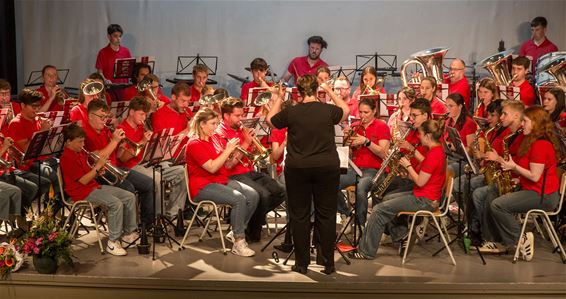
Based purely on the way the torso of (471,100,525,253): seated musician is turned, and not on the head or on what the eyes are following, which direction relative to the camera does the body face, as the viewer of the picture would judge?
to the viewer's left

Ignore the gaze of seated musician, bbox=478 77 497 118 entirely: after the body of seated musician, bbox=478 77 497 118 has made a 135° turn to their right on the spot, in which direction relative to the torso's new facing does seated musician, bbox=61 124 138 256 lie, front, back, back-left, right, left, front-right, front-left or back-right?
back-left

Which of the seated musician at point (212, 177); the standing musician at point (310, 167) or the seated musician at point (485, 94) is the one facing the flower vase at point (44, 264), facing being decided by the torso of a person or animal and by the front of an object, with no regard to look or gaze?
the seated musician at point (485, 94)

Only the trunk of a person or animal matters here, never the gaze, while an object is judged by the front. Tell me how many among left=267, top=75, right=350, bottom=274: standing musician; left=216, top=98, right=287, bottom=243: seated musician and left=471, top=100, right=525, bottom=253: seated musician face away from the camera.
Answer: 1

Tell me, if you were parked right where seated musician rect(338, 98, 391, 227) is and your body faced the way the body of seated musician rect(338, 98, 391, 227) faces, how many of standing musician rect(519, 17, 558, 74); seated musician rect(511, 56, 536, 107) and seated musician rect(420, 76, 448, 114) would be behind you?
3

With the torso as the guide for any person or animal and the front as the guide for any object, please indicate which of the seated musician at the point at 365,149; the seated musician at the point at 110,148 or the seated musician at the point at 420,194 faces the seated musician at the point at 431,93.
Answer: the seated musician at the point at 110,148

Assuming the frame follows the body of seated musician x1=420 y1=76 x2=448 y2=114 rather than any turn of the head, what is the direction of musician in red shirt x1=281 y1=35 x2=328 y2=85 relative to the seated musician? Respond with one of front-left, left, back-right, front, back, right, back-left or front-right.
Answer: right

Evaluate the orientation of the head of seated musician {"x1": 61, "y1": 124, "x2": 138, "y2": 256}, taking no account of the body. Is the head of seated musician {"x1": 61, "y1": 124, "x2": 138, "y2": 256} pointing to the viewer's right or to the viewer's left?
to the viewer's right

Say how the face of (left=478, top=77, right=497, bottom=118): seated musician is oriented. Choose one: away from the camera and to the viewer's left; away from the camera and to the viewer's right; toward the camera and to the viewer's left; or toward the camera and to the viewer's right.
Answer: toward the camera and to the viewer's left

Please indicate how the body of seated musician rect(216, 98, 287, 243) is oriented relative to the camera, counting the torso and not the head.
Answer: to the viewer's right

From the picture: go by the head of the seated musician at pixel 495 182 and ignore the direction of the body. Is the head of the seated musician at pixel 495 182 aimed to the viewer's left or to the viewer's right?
to the viewer's left

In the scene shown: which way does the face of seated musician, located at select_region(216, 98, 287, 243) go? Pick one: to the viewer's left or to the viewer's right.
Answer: to the viewer's right

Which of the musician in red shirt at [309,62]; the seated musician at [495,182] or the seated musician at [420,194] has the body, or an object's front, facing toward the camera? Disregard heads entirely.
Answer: the musician in red shirt

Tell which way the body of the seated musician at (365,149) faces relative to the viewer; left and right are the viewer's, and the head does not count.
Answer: facing the viewer and to the left of the viewer

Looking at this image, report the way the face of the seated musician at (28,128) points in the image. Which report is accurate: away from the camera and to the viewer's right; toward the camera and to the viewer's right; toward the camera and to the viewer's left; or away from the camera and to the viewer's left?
toward the camera and to the viewer's right
